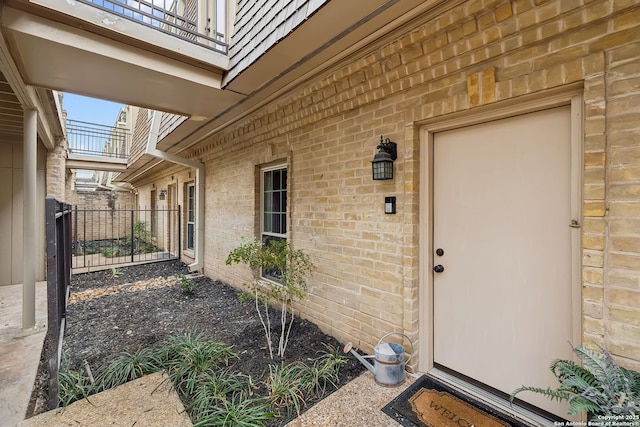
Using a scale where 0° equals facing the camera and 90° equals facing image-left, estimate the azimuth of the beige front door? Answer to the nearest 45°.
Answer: approximately 45°

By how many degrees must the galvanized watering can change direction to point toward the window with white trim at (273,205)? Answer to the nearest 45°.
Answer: approximately 45° to its right

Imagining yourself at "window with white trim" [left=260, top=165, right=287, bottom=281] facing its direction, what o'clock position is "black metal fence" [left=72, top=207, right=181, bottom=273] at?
The black metal fence is roughly at 3 o'clock from the window with white trim.

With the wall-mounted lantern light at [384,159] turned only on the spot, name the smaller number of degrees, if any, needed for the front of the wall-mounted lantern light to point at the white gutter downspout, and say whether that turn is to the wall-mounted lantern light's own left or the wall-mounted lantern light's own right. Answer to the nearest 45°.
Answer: approximately 90° to the wall-mounted lantern light's own right

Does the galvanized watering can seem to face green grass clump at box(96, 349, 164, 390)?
yes

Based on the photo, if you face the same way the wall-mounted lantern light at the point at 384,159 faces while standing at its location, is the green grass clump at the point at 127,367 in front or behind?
in front

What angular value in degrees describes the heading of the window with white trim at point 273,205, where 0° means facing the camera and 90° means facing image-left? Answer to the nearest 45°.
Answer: approximately 45°

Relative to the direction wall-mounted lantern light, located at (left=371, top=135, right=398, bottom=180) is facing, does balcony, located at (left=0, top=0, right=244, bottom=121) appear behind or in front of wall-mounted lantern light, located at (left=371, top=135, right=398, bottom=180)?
in front

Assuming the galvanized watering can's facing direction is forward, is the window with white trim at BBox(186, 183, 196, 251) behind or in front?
in front

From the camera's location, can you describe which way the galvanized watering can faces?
facing to the left of the viewer

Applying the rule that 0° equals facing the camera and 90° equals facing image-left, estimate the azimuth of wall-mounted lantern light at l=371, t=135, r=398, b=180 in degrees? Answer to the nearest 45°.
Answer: approximately 45°

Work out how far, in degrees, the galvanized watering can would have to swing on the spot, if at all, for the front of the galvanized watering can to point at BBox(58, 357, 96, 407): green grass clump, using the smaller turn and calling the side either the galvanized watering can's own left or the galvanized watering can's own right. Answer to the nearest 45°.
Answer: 0° — it already faces it
